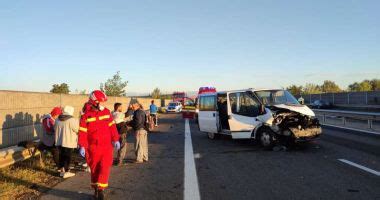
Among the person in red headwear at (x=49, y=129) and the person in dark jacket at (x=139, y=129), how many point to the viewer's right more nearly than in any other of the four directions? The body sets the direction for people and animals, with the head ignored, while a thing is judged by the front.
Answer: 1

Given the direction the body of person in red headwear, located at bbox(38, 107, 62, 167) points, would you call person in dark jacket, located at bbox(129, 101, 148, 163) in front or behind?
in front

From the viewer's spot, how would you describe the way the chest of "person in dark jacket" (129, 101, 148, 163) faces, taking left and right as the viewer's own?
facing to the left of the viewer

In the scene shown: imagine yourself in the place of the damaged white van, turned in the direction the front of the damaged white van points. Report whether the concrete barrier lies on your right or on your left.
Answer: on your right

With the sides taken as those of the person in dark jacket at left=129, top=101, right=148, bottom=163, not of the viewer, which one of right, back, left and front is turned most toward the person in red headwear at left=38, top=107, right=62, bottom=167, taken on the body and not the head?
front

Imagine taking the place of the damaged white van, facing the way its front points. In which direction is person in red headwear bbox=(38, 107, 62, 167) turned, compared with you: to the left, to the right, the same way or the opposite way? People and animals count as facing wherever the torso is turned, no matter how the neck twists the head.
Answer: to the left

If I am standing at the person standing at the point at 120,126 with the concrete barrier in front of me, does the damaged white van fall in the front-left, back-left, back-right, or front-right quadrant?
back-right

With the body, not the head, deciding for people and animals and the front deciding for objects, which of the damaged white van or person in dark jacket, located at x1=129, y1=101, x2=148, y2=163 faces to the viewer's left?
the person in dark jacket

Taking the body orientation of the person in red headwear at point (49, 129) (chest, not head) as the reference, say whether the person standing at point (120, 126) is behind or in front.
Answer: in front

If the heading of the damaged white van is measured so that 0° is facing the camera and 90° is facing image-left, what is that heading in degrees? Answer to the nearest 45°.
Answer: approximately 315°
